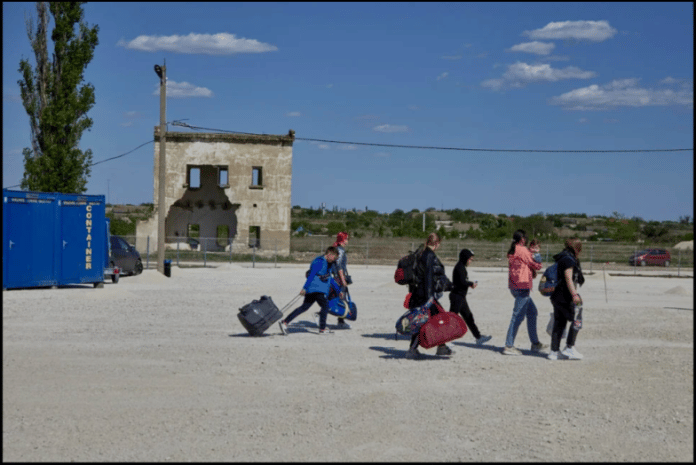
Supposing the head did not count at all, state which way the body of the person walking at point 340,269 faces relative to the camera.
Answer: to the viewer's right

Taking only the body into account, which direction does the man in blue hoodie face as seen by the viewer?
to the viewer's right

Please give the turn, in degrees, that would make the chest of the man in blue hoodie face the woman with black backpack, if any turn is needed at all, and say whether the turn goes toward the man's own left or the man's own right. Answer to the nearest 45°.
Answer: approximately 45° to the man's own right

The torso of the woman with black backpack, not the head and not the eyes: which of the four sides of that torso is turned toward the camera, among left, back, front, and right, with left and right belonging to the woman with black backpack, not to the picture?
right

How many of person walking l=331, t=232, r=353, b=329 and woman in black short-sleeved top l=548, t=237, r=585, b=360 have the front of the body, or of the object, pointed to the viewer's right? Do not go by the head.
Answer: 2

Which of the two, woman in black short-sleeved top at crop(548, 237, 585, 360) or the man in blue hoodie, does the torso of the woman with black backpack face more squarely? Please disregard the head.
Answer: the woman in black short-sleeved top

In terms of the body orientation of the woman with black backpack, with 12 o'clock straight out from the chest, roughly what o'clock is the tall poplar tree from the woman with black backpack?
The tall poplar tree is roughly at 8 o'clock from the woman with black backpack.

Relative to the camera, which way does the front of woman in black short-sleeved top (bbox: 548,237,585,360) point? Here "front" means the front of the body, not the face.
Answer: to the viewer's right

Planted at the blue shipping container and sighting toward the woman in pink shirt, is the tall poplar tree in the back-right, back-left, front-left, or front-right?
back-left

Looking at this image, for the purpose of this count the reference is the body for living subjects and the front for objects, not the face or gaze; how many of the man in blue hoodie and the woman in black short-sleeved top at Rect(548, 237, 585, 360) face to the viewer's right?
2

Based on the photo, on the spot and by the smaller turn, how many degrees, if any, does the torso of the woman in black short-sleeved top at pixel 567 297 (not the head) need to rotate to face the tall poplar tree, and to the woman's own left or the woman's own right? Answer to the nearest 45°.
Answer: approximately 135° to the woman's own left
